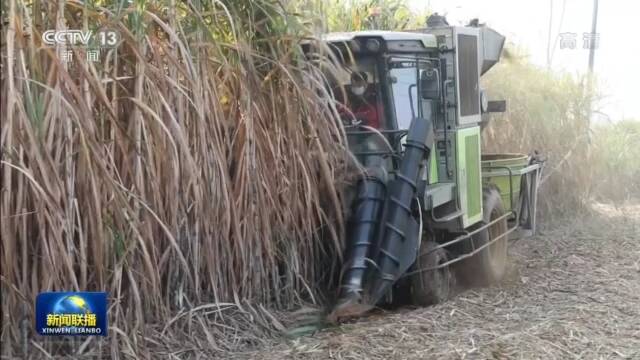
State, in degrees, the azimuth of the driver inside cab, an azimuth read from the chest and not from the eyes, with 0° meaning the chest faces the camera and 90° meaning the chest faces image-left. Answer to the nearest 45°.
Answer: approximately 45°

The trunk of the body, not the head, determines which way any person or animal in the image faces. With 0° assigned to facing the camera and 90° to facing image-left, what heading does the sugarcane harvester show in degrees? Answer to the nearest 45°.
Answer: approximately 45°
